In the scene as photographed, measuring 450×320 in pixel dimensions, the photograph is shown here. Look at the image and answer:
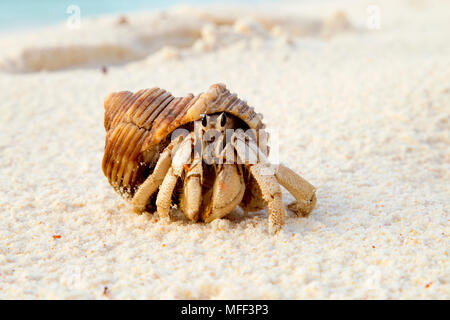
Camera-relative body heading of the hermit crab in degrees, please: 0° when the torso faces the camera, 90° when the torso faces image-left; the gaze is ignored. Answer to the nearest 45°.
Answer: approximately 0°
